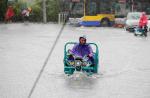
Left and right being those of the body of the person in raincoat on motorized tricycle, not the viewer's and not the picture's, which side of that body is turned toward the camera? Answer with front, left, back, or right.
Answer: front

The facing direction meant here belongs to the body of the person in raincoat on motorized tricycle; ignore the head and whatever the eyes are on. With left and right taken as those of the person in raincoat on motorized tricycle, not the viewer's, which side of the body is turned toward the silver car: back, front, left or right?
back
